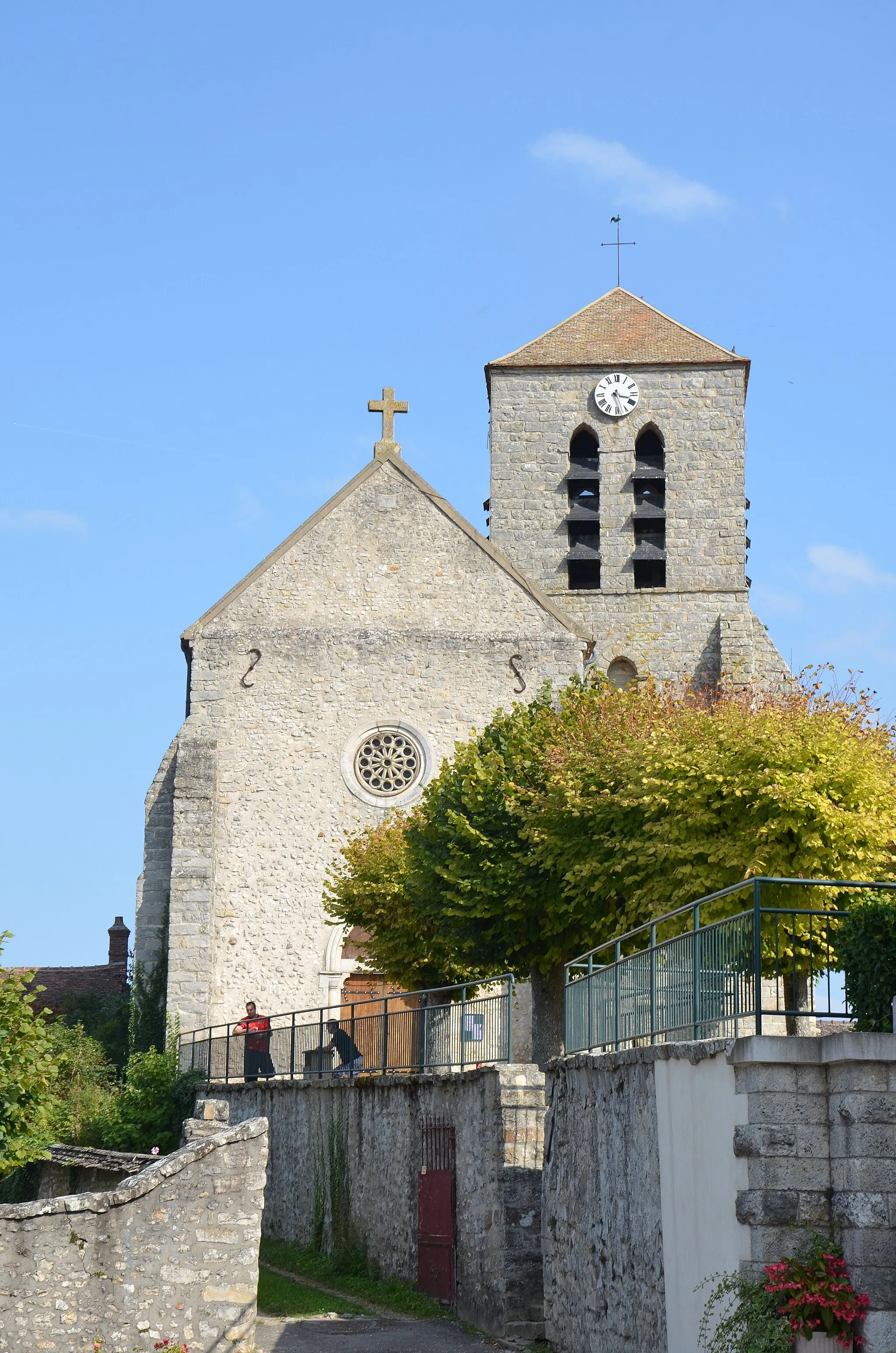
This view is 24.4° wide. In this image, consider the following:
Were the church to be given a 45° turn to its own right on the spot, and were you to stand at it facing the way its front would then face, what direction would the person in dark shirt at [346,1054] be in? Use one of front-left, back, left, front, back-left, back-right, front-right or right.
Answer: front-left

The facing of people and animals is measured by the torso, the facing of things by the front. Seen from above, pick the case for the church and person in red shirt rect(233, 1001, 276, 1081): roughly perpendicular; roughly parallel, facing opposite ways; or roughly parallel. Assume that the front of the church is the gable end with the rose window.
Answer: roughly parallel

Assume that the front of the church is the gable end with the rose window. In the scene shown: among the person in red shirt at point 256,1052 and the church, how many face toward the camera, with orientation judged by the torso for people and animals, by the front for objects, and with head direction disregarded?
2

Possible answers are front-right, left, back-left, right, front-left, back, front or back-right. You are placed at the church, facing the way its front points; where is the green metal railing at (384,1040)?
front

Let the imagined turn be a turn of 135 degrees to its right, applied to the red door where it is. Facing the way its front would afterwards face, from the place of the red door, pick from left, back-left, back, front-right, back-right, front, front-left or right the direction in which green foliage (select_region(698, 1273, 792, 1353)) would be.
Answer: back

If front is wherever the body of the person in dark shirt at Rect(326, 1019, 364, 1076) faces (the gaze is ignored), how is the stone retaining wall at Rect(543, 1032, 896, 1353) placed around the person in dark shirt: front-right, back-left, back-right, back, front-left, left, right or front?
left

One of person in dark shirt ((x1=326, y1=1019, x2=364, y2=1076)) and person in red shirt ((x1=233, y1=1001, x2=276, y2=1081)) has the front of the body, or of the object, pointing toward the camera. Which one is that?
person in red shirt ((x1=233, y1=1001, x2=276, y2=1081))

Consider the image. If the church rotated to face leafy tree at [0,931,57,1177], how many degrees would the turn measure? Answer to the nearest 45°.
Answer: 0° — it already faces it

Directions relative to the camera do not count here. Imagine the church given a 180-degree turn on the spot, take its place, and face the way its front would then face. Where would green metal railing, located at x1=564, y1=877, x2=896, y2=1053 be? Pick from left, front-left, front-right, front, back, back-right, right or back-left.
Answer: back

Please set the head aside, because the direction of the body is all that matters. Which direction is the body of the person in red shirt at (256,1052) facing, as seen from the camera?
toward the camera

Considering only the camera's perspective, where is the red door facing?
facing the viewer and to the left of the viewer

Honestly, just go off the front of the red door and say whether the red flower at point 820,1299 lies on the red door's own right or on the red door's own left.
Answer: on the red door's own left

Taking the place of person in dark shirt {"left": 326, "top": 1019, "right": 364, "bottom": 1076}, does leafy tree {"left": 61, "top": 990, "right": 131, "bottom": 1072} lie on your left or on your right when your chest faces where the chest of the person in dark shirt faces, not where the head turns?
on your right

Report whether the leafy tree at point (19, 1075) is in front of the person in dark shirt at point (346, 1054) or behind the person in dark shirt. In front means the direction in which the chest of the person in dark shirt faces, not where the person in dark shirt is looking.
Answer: in front

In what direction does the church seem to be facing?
toward the camera

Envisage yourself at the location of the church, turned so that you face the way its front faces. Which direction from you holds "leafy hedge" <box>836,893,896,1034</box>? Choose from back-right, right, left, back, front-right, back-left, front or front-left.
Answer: front

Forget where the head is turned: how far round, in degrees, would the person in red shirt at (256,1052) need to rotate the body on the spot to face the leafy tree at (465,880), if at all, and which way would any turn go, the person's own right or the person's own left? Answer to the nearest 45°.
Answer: approximately 90° to the person's own left

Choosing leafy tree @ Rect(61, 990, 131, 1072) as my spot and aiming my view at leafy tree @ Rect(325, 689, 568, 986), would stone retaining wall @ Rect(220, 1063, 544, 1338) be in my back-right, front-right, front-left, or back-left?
front-right

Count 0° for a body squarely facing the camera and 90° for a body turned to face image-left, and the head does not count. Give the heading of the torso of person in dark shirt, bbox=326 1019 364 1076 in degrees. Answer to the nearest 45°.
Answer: approximately 90°
